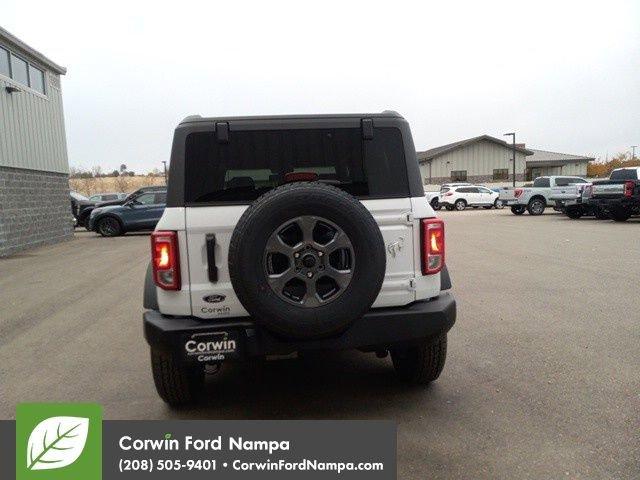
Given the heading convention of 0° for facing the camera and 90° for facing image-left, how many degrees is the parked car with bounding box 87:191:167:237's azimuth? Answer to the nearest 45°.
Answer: approximately 90°

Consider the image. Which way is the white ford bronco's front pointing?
away from the camera

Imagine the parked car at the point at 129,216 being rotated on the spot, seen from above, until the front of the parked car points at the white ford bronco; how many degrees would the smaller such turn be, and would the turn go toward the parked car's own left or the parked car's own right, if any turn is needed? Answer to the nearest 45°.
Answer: approximately 90° to the parked car's own left

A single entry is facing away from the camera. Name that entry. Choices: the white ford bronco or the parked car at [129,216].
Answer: the white ford bronco

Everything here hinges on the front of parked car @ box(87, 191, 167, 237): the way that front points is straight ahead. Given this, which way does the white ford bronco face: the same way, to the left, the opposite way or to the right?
to the right

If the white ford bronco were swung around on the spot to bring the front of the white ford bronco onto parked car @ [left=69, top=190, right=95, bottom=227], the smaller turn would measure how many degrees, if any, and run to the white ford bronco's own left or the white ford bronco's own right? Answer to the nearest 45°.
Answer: approximately 45° to the white ford bronco's own left

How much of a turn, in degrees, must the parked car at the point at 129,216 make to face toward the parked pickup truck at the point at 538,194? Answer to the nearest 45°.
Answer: approximately 180°

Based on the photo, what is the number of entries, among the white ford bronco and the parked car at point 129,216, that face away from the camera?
1
